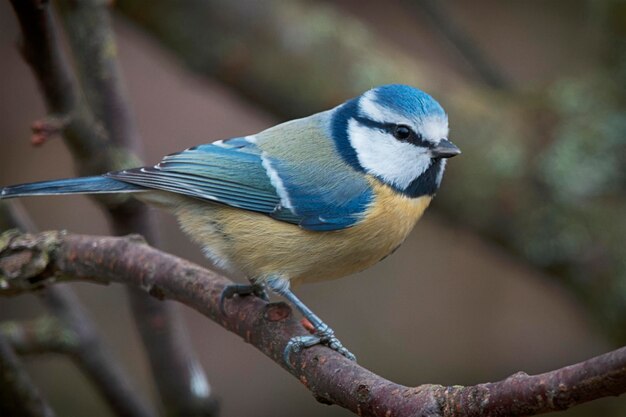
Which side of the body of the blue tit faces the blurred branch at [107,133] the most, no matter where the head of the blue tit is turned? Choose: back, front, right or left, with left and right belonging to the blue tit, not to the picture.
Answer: back

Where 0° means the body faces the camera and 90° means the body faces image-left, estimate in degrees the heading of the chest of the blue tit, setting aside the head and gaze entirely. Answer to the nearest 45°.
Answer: approximately 270°
